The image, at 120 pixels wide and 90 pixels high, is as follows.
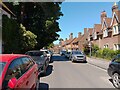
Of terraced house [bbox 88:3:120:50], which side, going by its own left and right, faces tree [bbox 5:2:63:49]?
front

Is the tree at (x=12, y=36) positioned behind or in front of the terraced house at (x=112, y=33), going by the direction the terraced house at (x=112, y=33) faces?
in front
